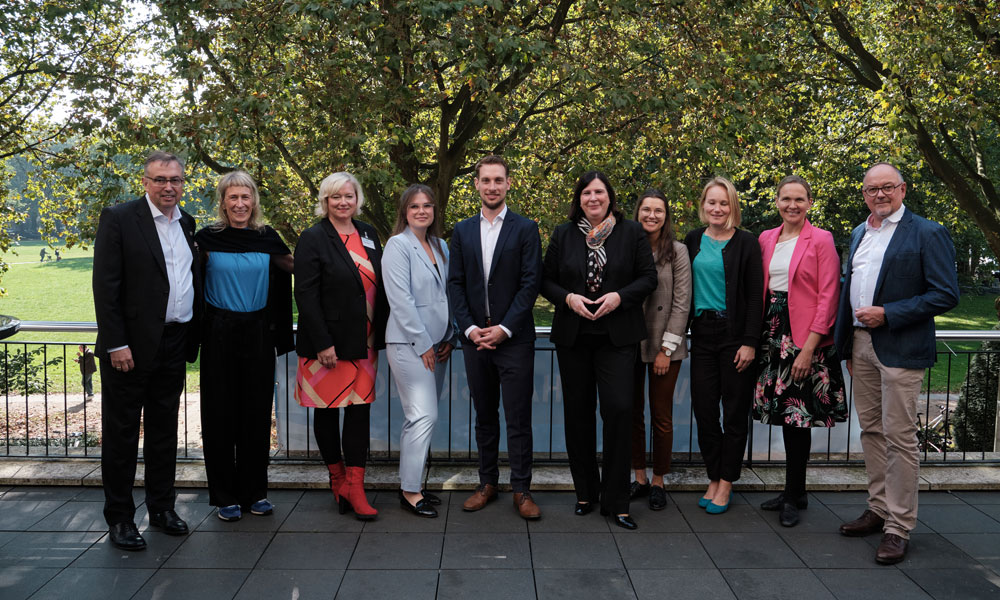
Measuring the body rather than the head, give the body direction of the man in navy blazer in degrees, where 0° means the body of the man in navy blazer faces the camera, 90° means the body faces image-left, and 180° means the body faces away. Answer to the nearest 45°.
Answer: approximately 45°

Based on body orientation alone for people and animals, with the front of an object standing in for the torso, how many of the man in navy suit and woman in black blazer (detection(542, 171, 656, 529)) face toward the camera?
2

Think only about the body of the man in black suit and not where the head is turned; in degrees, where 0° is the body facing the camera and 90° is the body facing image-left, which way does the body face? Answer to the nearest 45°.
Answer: approximately 315°

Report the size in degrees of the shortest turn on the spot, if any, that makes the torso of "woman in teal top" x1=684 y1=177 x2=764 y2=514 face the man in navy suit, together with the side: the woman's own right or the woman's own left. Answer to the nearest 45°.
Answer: approximately 45° to the woman's own right

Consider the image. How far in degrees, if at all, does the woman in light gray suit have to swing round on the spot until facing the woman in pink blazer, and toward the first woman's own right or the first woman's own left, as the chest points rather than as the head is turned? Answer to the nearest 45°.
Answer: approximately 45° to the first woman's own left
